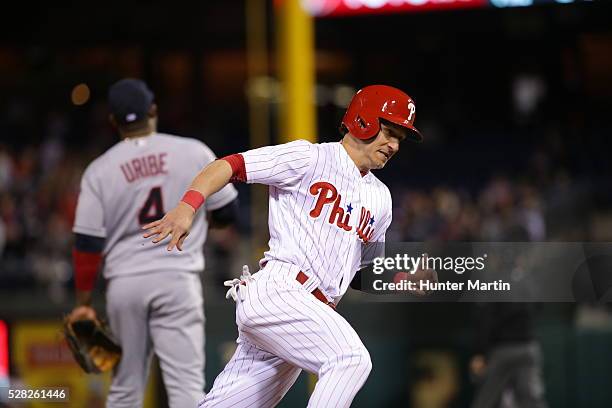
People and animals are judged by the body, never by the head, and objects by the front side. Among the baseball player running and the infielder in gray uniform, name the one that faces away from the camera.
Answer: the infielder in gray uniform

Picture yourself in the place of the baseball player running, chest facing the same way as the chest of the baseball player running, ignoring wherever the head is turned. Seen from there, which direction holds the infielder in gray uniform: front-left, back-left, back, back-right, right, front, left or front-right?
back

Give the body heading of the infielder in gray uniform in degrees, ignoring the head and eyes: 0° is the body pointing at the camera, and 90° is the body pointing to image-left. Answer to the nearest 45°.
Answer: approximately 180°

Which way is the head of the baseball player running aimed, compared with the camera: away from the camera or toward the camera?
toward the camera

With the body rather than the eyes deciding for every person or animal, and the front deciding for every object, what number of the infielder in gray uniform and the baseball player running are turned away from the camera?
1

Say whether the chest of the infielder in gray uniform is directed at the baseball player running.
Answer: no
